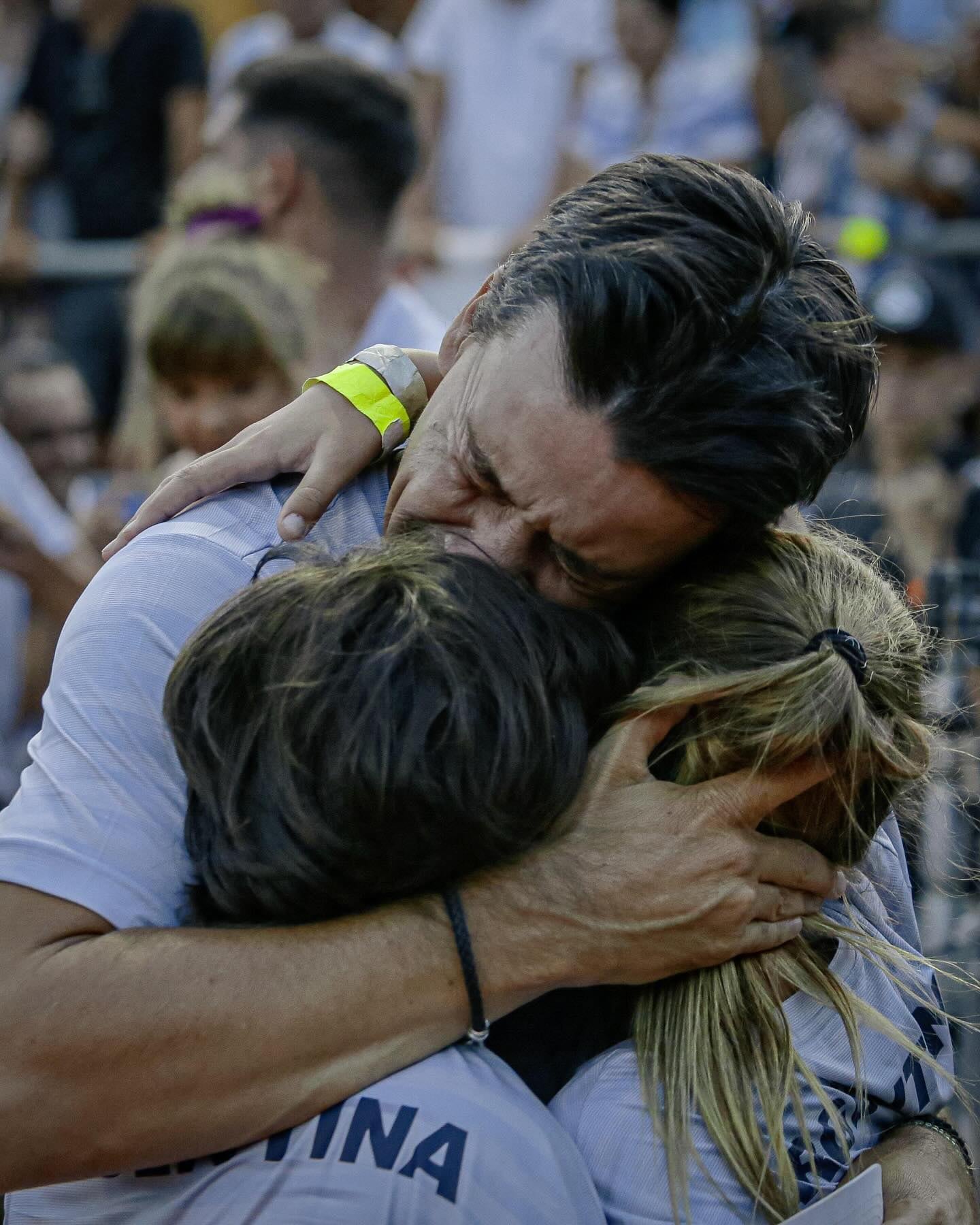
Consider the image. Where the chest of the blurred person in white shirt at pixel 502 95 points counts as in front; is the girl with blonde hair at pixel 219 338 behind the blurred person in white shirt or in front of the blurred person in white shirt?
in front

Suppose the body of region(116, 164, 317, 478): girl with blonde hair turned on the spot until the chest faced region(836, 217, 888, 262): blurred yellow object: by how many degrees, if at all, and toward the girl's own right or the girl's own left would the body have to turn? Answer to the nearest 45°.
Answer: approximately 135° to the girl's own left

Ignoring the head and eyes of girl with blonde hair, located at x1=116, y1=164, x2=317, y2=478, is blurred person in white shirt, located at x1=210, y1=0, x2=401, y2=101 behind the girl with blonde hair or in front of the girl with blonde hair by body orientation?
behind

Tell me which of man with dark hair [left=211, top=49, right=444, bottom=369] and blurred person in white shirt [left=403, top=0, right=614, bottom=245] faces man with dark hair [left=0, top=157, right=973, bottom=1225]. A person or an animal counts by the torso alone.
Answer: the blurred person in white shirt

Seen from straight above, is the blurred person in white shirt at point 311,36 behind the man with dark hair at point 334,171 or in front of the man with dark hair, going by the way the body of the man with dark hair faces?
in front

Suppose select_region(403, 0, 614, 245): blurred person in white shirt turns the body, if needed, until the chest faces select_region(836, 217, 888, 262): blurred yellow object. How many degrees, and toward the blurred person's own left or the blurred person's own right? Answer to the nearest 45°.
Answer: approximately 45° to the blurred person's own left

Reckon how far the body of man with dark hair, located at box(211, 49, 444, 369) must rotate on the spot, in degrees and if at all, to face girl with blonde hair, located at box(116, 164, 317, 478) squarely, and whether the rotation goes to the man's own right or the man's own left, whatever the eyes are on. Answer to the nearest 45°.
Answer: approximately 135° to the man's own left

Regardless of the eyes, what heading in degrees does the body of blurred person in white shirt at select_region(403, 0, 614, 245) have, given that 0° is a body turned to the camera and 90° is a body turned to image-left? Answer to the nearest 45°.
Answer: approximately 0°

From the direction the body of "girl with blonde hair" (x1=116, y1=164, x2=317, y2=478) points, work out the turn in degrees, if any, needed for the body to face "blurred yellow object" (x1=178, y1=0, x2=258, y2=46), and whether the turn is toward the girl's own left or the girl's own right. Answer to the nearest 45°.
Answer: approximately 180°

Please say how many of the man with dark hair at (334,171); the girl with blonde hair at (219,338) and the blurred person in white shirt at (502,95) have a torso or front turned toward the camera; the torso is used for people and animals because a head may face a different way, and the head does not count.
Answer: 2
